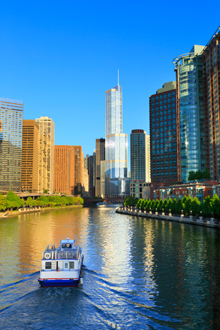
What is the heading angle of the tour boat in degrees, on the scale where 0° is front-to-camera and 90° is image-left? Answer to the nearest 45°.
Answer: approximately 180°
